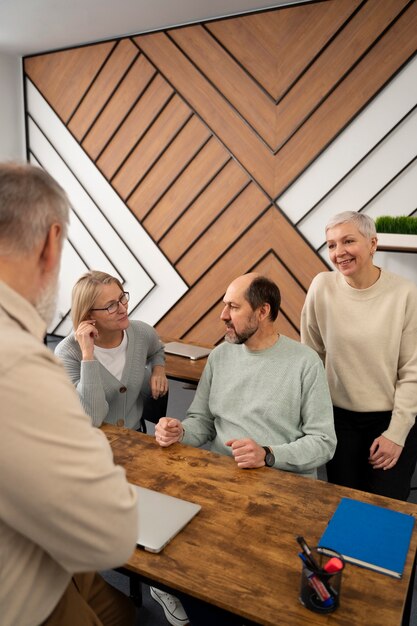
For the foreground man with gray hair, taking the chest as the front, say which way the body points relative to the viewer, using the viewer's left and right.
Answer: facing away from the viewer and to the right of the viewer

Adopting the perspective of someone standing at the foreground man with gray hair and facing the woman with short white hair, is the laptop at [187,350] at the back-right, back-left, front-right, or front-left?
front-left

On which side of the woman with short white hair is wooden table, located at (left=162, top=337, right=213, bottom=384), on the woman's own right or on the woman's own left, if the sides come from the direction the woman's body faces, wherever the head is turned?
on the woman's own right

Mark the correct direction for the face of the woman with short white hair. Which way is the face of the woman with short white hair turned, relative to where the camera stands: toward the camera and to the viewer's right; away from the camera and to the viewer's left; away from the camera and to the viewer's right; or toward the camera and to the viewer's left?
toward the camera and to the viewer's left

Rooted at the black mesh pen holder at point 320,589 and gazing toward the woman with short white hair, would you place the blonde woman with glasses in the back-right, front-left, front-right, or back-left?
front-left

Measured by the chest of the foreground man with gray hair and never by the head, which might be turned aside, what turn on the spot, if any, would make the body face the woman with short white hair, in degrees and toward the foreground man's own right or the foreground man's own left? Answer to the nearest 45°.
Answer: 0° — they already face them

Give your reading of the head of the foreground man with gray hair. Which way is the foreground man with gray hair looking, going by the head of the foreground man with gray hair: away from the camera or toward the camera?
away from the camera

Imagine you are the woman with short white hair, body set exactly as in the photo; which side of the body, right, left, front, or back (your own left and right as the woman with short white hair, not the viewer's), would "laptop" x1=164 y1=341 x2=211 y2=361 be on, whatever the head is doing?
right
